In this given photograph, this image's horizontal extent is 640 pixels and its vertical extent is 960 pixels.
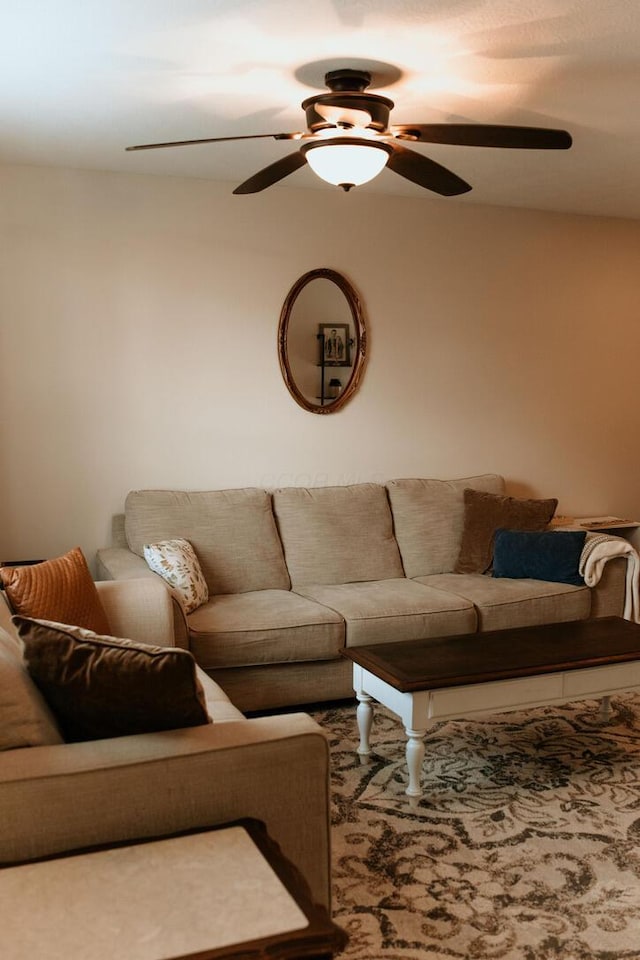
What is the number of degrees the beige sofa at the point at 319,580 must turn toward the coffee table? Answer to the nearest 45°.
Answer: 0° — it already faces it

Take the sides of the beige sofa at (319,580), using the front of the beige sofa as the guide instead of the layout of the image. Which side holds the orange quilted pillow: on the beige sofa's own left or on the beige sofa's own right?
on the beige sofa's own right

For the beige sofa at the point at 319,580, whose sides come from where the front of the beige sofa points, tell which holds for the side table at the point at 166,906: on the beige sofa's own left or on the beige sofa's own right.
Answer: on the beige sofa's own right

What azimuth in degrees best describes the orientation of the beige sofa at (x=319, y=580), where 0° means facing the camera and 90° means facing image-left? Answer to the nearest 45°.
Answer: approximately 315°
